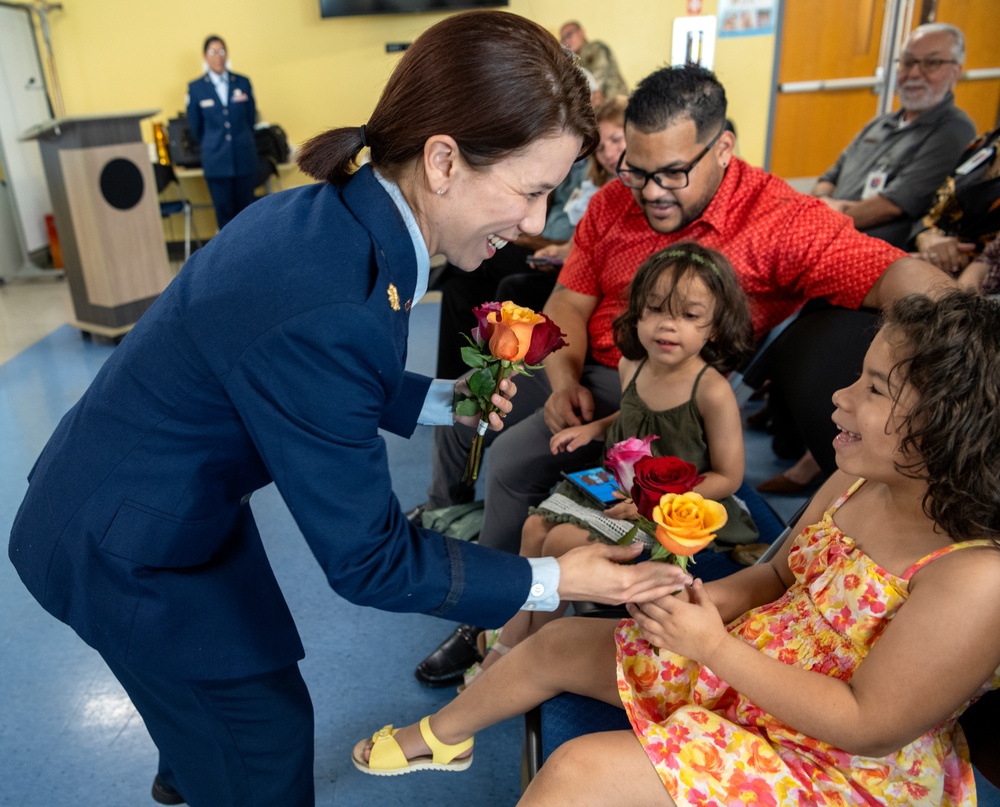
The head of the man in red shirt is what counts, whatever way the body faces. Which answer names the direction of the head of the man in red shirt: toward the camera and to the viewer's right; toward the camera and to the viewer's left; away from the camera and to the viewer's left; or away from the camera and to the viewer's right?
toward the camera and to the viewer's left

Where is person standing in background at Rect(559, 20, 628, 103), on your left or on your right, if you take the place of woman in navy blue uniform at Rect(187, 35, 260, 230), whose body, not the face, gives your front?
on your left

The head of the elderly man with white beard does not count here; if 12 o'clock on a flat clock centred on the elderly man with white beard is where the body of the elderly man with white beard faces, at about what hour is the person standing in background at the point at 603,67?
The person standing in background is roughly at 3 o'clock from the elderly man with white beard.

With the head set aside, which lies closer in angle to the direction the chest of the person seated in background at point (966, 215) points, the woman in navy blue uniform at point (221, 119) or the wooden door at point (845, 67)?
the woman in navy blue uniform

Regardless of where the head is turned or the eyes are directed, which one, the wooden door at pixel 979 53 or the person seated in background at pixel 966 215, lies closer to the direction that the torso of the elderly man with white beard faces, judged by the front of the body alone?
the person seated in background

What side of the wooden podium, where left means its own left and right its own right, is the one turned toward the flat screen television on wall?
left

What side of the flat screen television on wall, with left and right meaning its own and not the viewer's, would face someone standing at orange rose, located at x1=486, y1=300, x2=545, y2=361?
front

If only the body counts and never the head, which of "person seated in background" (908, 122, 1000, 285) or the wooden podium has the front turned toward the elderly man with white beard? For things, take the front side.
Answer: the wooden podium

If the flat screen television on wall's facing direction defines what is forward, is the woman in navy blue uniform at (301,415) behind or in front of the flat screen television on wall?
in front

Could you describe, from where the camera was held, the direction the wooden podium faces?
facing the viewer and to the right of the viewer

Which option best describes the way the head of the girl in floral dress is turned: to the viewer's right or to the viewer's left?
to the viewer's left

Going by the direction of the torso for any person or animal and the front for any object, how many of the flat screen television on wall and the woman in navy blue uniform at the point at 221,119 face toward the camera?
2

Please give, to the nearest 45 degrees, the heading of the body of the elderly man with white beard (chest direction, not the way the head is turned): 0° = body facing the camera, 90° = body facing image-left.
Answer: approximately 45°
